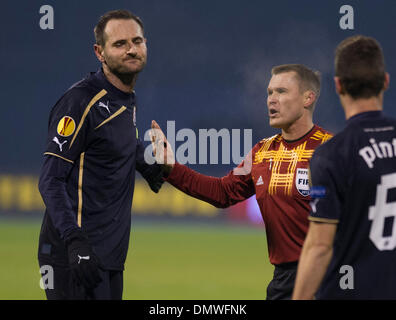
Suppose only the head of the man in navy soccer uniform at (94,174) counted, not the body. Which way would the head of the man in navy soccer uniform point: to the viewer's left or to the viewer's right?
to the viewer's right

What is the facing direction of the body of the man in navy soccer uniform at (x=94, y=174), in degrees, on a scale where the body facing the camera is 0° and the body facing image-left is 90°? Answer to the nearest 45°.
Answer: approximately 315°
